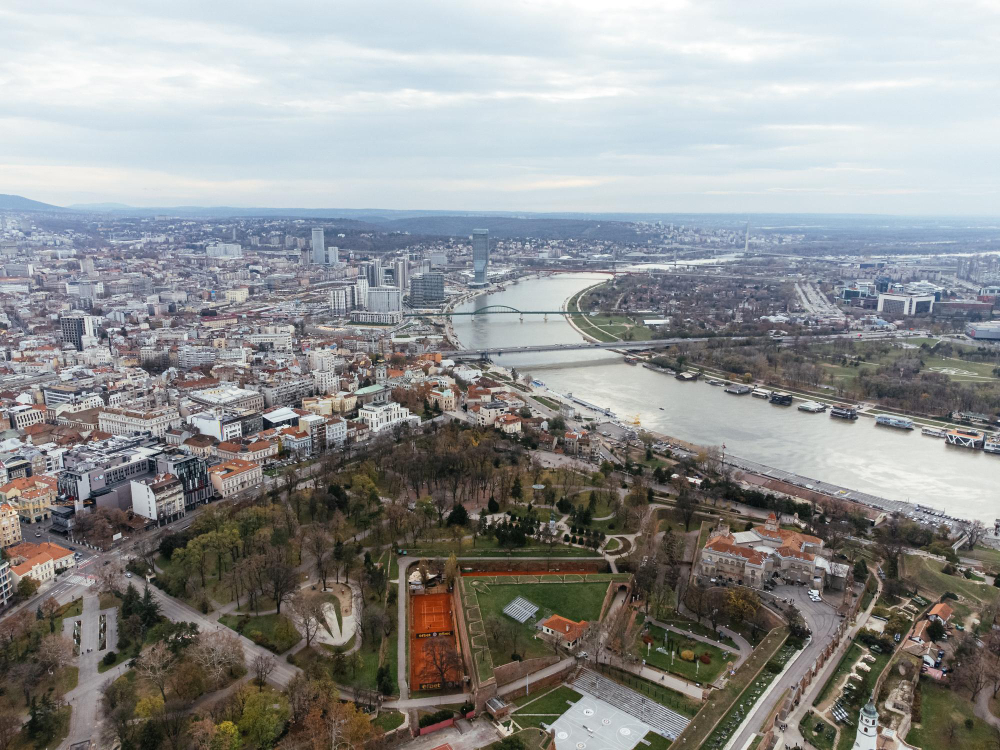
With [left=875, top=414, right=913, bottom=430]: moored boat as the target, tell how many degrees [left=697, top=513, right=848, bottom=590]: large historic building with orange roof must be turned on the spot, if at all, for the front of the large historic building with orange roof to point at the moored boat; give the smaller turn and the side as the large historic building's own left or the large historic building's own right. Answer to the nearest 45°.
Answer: approximately 180°

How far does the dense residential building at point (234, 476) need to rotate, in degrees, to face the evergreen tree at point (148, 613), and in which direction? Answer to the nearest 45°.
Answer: approximately 45° to its right

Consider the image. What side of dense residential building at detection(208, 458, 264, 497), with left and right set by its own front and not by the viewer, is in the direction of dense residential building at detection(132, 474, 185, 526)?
right

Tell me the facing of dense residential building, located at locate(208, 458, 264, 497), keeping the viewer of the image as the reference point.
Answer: facing the viewer and to the right of the viewer

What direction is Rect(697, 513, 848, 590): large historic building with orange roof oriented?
toward the camera

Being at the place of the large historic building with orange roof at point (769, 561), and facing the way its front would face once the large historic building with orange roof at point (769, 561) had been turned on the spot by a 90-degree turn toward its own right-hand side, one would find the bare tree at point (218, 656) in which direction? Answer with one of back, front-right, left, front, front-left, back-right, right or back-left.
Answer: front-left

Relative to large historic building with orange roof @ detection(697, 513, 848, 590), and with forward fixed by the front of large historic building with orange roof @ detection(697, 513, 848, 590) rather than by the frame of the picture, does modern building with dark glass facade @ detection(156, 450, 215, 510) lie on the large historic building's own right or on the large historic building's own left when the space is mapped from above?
on the large historic building's own right

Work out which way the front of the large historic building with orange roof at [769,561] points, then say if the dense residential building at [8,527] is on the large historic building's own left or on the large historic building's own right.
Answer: on the large historic building's own right

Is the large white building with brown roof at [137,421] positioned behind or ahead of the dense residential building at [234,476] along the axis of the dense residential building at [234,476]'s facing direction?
behind

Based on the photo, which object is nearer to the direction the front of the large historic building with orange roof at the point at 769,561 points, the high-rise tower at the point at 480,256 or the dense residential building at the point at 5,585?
the dense residential building

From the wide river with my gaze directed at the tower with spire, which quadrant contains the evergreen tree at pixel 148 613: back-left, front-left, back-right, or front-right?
front-right

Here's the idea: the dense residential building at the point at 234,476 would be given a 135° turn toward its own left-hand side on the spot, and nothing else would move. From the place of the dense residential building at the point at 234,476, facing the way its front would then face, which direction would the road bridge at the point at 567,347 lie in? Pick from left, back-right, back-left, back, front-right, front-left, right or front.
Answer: front-right

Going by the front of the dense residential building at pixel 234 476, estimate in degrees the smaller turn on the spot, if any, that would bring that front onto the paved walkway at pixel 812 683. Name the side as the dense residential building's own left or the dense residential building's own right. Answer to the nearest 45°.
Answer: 0° — it already faces it

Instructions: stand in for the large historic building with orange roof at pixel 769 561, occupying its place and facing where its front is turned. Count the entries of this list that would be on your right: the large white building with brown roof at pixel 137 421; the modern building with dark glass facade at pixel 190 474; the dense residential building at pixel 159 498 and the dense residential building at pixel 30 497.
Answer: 4

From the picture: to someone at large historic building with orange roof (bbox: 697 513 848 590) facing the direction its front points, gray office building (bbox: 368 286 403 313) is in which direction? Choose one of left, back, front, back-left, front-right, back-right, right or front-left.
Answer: back-right
